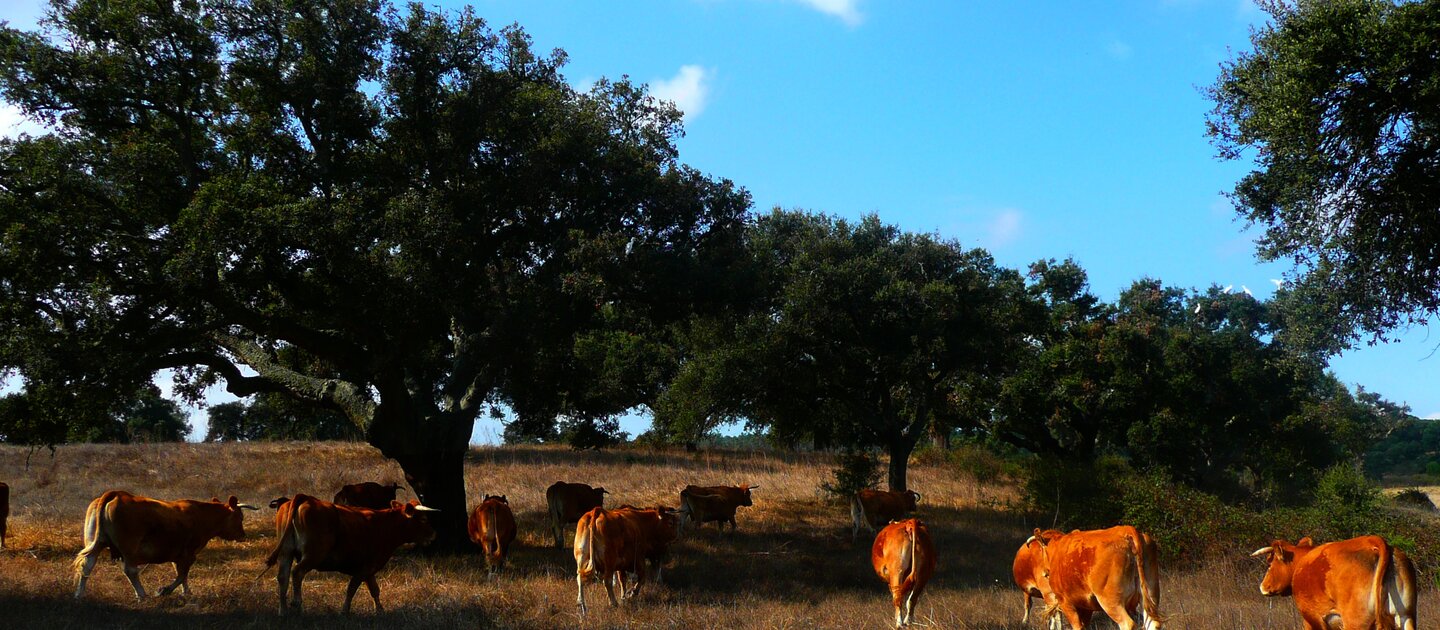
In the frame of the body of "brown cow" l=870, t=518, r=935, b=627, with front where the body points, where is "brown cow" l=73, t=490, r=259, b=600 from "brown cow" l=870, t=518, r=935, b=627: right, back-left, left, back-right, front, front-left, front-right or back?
left

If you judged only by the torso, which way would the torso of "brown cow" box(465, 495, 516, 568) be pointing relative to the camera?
away from the camera

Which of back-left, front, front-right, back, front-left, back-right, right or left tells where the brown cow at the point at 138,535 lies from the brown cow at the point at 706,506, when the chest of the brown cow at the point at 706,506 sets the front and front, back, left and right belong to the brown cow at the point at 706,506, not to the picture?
back-right

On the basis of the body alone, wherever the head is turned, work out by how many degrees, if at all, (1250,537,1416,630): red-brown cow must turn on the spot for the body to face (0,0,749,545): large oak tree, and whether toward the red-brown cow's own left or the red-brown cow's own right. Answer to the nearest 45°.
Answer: approximately 45° to the red-brown cow's own left

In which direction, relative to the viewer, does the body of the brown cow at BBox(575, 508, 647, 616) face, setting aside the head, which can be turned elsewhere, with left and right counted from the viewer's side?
facing away from the viewer and to the right of the viewer

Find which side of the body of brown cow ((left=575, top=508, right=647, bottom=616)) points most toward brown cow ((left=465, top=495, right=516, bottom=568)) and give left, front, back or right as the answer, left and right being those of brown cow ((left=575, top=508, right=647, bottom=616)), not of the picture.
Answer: left

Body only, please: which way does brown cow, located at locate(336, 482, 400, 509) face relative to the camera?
to the viewer's right

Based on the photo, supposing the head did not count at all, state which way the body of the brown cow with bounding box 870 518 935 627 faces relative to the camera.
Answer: away from the camera

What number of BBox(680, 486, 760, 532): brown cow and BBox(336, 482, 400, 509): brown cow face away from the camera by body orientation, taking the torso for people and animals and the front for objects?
0

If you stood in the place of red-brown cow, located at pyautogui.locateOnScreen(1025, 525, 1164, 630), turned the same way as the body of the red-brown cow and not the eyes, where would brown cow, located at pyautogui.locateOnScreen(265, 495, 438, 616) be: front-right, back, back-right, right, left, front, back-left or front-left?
front-left

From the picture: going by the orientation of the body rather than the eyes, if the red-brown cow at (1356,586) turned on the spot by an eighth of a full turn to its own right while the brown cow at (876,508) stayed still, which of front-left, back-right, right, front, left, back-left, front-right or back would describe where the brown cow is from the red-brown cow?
front-left

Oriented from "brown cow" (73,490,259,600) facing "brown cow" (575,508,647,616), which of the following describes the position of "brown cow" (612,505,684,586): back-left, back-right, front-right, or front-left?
front-left

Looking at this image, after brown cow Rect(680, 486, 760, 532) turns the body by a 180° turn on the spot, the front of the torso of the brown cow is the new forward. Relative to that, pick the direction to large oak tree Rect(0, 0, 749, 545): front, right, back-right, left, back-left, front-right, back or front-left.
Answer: front-left

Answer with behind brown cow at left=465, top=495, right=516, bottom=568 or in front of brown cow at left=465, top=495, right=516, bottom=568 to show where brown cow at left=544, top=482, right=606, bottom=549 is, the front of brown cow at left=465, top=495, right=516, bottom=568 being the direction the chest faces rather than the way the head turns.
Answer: in front

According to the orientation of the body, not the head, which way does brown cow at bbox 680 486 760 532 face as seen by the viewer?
to the viewer's right

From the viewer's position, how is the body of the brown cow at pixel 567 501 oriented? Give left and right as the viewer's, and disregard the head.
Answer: facing away from the viewer and to the right of the viewer

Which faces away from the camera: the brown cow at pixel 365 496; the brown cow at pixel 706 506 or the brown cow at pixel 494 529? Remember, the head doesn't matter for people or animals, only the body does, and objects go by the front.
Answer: the brown cow at pixel 494 529

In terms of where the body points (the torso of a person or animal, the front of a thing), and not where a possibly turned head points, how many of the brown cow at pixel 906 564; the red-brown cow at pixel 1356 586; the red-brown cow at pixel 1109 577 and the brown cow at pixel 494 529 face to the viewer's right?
0
